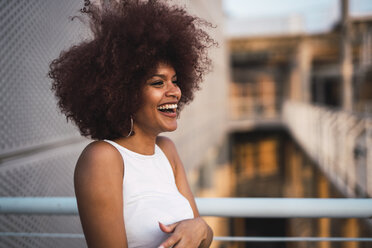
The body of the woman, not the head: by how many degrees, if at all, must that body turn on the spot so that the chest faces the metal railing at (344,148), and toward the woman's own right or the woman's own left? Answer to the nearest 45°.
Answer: approximately 90° to the woman's own left

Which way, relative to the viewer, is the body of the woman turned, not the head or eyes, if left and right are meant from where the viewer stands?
facing the viewer and to the right of the viewer
